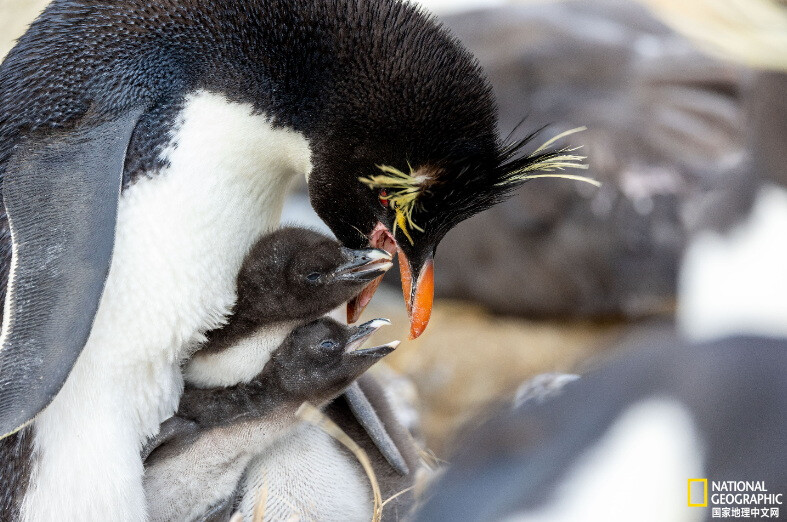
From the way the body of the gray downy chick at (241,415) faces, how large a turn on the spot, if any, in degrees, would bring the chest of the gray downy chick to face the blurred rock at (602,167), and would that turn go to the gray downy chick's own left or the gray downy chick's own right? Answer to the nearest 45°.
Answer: approximately 45° to the gray downy chick's own left

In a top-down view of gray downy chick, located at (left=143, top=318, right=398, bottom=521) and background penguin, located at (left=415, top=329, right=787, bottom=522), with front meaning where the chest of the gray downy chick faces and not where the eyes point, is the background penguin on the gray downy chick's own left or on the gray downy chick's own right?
on the gray downy chick's own right

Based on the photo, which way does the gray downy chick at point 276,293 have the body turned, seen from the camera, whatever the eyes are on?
to the viewer's right

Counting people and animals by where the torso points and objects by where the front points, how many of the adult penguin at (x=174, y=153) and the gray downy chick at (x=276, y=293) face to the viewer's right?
2

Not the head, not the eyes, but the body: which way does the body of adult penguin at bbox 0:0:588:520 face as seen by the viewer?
to the viewer's right

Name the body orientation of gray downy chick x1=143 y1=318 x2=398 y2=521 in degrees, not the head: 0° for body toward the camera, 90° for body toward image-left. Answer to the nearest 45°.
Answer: approximately 270°
